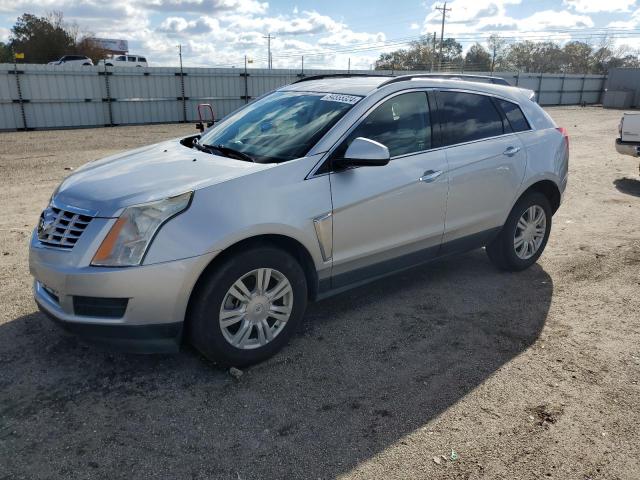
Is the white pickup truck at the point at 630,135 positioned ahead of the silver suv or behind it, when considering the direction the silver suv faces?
behind

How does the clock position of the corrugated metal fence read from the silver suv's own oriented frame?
The corrugated metal fence is roughly at 4 o'clock from the silver suv.

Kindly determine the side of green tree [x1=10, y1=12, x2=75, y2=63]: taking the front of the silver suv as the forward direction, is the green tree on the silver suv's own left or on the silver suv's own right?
on the silver suv's own right

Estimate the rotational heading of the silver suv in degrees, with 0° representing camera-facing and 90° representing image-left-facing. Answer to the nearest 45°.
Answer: approximately 45°
